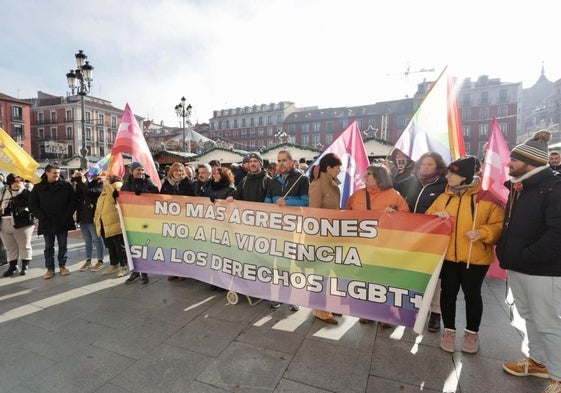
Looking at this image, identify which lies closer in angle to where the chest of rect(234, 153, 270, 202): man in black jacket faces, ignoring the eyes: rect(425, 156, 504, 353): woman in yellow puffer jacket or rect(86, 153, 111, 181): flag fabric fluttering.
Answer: the woman in yellow puffer jacket

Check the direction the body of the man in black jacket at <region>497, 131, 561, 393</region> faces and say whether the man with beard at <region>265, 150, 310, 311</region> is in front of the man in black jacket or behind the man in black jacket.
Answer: in front

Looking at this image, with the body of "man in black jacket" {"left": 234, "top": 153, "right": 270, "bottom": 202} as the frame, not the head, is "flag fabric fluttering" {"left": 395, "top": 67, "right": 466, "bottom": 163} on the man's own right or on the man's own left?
on the man's own left

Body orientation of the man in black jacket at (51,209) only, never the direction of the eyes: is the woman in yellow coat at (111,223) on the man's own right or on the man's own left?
on the man's own left

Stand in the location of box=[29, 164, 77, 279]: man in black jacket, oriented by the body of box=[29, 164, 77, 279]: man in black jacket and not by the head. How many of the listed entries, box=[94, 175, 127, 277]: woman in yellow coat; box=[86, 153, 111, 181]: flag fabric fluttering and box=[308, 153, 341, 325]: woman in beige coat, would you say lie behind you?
1

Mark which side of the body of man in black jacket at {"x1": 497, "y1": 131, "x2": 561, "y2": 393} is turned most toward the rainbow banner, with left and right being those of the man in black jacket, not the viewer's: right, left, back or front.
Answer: front

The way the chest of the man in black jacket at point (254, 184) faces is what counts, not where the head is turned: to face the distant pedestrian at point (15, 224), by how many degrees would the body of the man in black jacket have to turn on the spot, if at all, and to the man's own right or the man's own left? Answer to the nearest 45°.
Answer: approximately 90° to the man's own right

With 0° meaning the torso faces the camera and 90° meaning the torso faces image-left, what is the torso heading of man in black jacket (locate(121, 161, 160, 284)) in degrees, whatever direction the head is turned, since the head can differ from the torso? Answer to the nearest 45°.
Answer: approximately 0°

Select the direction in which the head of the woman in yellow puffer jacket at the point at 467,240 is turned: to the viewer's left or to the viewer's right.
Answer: to the viewer's left

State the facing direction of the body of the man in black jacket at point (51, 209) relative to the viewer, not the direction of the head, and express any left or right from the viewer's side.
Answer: facing the viewer

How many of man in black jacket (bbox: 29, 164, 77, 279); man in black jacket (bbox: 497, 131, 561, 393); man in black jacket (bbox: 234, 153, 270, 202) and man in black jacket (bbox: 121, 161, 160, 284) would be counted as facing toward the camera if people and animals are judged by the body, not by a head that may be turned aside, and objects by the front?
3

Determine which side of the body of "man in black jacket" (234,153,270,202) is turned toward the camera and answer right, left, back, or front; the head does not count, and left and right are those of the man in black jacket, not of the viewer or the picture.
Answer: front

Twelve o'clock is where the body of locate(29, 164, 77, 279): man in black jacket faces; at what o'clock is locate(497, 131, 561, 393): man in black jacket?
locate(497, 131, 561, 393): man in black jacket is roughly at 11 o'clock from locate(29, 164, 77, 279): man in black jacket.
